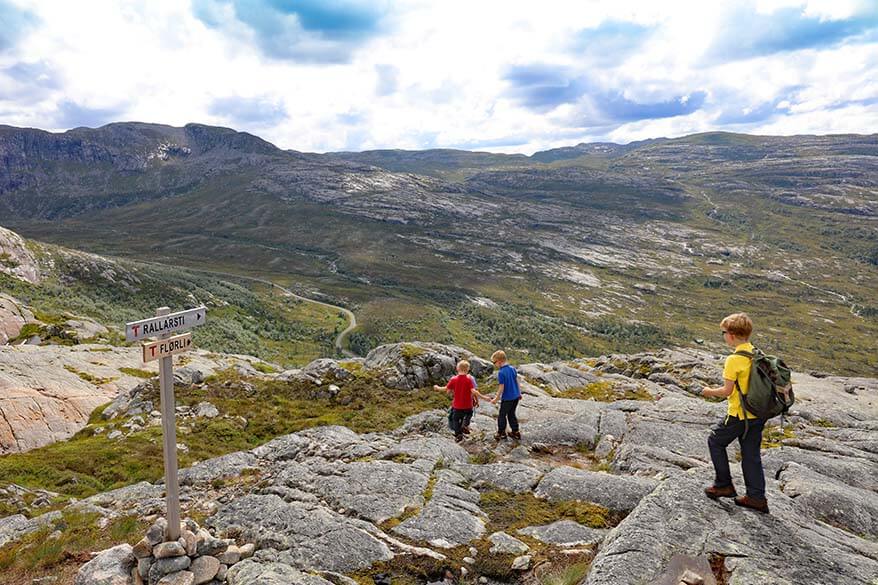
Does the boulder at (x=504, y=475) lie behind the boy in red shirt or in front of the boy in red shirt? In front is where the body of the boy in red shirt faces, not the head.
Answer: behind

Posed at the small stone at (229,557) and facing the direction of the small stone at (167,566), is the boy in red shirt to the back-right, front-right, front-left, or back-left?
back-right

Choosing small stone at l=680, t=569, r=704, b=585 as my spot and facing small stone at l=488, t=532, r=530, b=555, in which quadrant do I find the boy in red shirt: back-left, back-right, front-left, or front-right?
front-right

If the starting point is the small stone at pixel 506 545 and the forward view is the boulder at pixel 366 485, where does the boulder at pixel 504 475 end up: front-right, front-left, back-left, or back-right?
front-right

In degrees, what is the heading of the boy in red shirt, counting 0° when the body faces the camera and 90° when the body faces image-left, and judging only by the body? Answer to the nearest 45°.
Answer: approximately 180°

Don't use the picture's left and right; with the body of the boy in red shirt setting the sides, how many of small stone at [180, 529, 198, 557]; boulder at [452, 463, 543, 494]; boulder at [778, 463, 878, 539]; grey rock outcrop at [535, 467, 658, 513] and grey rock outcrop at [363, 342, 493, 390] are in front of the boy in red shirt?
1

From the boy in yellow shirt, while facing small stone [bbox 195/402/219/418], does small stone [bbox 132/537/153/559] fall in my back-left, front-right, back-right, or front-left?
front-left

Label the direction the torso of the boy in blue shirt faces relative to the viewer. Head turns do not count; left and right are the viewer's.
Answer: facing away from the viewer and to the left of the viewer

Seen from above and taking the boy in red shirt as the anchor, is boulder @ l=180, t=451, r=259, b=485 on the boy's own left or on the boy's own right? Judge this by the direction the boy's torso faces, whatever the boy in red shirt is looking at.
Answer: on the boy's own left

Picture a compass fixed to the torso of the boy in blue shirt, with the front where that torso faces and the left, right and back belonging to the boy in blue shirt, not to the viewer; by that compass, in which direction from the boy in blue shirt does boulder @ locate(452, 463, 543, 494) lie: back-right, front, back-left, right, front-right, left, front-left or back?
back-left

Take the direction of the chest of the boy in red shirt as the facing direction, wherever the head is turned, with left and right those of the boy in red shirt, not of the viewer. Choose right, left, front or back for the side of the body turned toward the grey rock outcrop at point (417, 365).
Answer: front

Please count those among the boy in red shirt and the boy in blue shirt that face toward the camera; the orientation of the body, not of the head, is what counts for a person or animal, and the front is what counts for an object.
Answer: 0

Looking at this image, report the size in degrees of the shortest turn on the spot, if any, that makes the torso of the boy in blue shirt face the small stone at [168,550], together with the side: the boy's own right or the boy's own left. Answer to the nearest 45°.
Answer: approximately 90° to the boy's own left

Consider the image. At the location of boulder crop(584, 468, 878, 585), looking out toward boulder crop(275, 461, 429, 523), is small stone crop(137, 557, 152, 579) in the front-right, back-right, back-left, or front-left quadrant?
front-left
